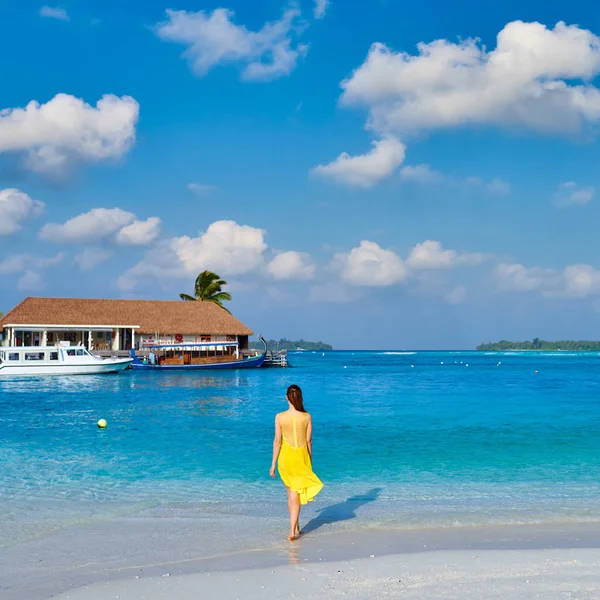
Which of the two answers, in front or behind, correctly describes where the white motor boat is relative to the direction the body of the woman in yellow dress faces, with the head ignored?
in front

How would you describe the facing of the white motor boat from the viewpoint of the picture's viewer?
facing to the right of the viewer

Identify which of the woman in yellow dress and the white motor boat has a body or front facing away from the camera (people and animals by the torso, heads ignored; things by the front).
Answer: the woman in yellow dress

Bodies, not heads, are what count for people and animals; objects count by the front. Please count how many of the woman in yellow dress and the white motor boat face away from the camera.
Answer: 1

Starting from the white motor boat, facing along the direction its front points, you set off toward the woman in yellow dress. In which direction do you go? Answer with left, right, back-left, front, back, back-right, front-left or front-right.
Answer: right

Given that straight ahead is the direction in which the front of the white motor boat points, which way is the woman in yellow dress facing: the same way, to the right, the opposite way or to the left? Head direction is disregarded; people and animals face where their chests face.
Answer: to the left

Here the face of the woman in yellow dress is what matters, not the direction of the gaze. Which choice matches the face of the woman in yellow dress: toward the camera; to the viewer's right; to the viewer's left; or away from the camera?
away from the camera

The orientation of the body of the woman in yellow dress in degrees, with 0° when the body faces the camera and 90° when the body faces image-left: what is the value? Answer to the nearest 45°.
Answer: approximately 180°
